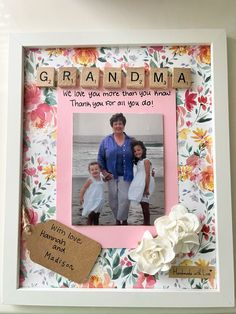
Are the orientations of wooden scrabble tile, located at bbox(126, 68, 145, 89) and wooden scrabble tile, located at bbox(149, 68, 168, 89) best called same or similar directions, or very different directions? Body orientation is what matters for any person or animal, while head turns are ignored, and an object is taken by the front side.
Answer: same or similar directions

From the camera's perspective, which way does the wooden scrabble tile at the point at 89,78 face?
toward the camera

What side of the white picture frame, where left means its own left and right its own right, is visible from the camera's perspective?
front

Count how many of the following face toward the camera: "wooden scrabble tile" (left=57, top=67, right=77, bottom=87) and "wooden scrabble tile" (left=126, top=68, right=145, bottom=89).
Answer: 2

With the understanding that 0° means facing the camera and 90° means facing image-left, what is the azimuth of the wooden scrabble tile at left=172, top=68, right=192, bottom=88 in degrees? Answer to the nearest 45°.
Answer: approximately 0°

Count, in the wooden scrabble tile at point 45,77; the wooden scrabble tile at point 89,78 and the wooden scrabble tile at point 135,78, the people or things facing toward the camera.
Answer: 3

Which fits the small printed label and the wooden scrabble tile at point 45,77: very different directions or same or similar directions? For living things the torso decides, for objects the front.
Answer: same or similar directions

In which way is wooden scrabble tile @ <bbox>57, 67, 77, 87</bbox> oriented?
toward the camera

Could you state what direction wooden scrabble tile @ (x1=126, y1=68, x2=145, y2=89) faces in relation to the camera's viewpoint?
facing the viewer
